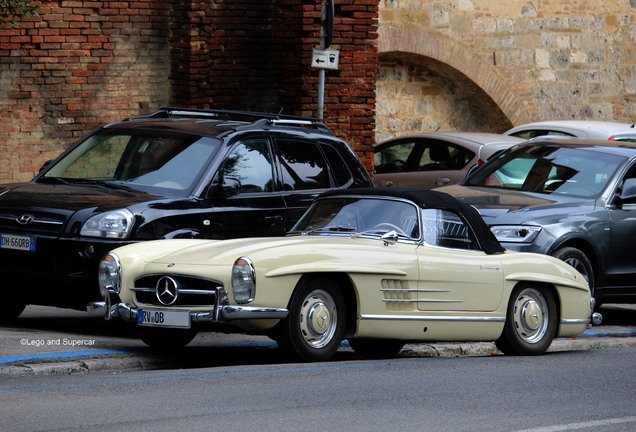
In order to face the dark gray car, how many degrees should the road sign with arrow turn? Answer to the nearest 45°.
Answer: approximately 45° to its left

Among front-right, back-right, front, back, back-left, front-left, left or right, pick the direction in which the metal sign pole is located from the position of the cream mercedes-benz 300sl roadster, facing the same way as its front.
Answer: back-right

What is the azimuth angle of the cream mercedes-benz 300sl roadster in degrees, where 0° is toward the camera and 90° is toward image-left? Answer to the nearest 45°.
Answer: approximately 45°

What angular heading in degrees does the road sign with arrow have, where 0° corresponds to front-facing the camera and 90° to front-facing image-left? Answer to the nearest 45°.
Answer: approximately 0°

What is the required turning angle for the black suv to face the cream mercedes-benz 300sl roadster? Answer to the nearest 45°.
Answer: approximately 90° to its left

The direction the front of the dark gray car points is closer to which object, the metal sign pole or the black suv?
the black suv

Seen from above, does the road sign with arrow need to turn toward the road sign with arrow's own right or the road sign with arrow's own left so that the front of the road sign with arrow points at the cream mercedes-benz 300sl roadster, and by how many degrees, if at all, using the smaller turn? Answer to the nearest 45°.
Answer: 0° — it already faces it

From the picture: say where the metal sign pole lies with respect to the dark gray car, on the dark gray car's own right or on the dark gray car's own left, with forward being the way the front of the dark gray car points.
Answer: on the dark gray car's own right

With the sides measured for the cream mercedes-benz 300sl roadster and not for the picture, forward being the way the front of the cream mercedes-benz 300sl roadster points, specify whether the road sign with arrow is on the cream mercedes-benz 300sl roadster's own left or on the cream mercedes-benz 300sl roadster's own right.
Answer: on the cream mercedes-benz 300sl roadster's own right
